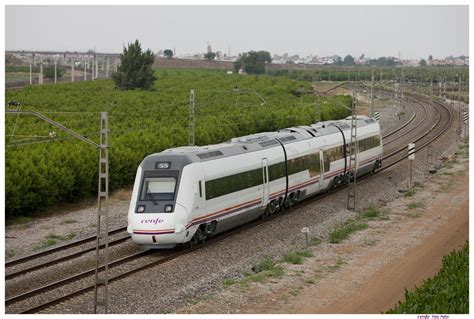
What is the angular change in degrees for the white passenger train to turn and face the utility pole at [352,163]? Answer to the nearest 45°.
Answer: approximately 180°

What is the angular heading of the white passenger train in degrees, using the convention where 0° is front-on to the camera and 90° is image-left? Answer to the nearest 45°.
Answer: approximately 45°
